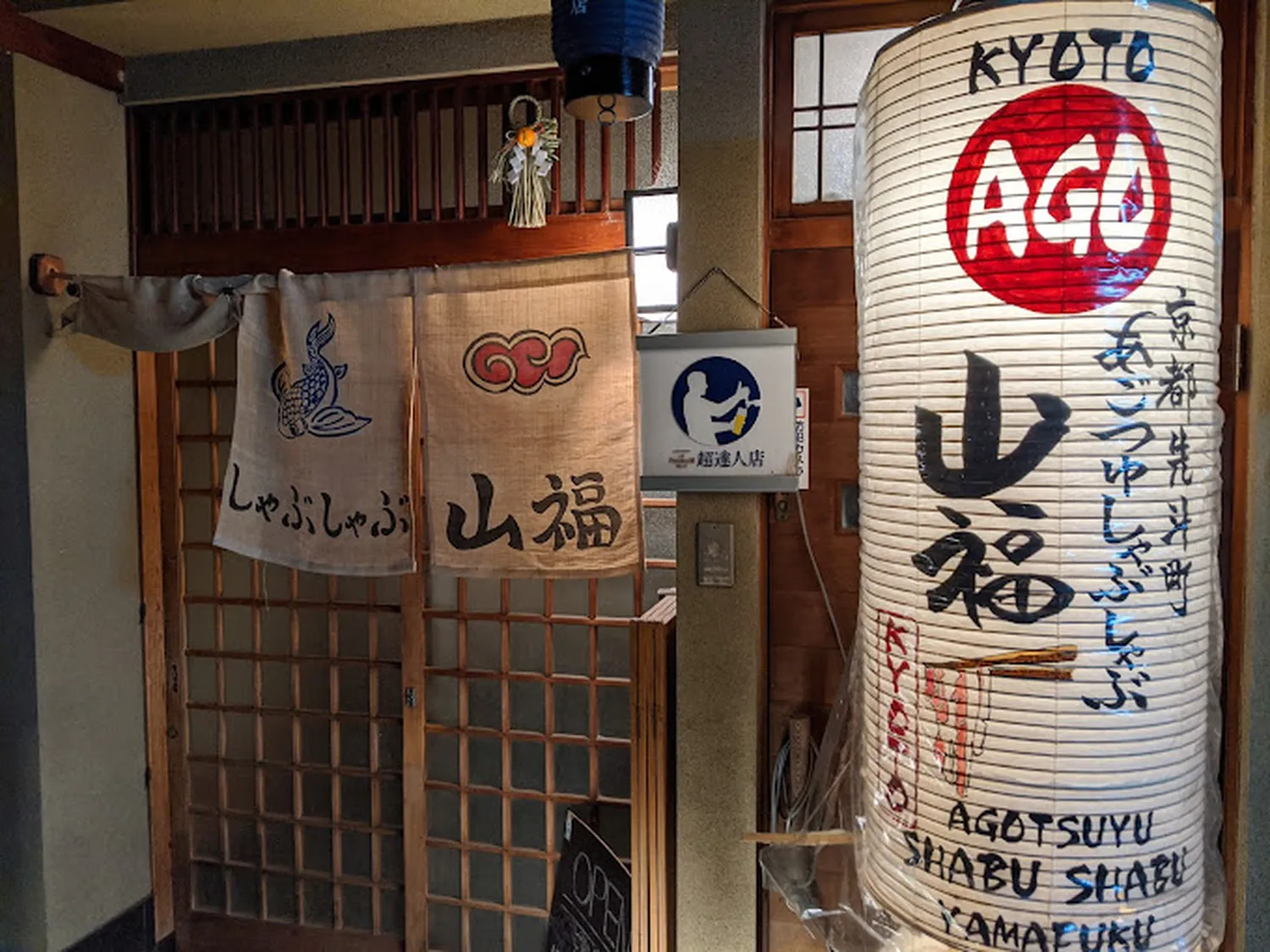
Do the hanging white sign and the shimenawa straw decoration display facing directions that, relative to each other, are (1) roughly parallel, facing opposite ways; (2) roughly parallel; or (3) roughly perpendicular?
roughly parallel

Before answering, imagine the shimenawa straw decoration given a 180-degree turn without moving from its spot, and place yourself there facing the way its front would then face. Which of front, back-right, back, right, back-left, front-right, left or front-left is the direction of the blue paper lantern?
back

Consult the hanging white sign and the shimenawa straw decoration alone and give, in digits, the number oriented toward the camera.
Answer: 2

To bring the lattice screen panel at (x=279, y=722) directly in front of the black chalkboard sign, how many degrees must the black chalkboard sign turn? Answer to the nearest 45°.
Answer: approximately 90° to its right

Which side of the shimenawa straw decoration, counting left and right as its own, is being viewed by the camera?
front

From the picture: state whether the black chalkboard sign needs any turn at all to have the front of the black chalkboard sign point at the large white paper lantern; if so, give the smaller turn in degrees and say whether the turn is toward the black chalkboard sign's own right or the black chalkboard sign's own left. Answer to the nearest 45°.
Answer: approximately 90° to the black chalkboard sign's own left

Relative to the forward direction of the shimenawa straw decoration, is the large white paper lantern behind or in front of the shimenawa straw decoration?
in front
